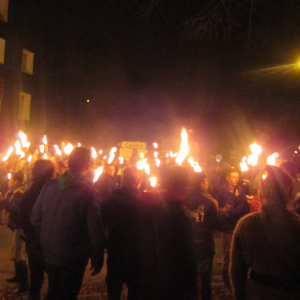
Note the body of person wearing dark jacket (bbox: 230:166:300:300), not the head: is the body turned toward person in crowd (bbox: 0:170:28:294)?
no

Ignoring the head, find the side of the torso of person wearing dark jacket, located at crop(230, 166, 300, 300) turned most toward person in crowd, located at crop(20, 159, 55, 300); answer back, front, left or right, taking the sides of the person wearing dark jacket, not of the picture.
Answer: left

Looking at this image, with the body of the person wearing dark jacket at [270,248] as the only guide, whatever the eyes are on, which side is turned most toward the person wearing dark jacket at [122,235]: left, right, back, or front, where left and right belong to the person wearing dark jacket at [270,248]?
left

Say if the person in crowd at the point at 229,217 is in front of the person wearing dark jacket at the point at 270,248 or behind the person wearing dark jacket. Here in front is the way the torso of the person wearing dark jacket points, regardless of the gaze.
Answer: in front

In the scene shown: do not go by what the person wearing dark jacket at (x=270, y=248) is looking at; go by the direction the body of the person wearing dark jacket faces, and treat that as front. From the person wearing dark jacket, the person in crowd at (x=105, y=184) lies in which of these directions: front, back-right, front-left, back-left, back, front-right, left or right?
front-left

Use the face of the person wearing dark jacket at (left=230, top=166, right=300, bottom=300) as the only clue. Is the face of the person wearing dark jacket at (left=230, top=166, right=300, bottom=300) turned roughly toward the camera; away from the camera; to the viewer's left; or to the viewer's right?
away from the camera

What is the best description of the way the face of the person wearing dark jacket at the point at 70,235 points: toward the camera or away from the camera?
away from the camera

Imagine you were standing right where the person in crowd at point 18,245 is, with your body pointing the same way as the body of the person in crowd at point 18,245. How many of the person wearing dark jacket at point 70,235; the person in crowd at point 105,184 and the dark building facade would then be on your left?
1

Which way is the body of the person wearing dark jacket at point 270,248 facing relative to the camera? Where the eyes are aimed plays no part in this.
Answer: away from the camera
